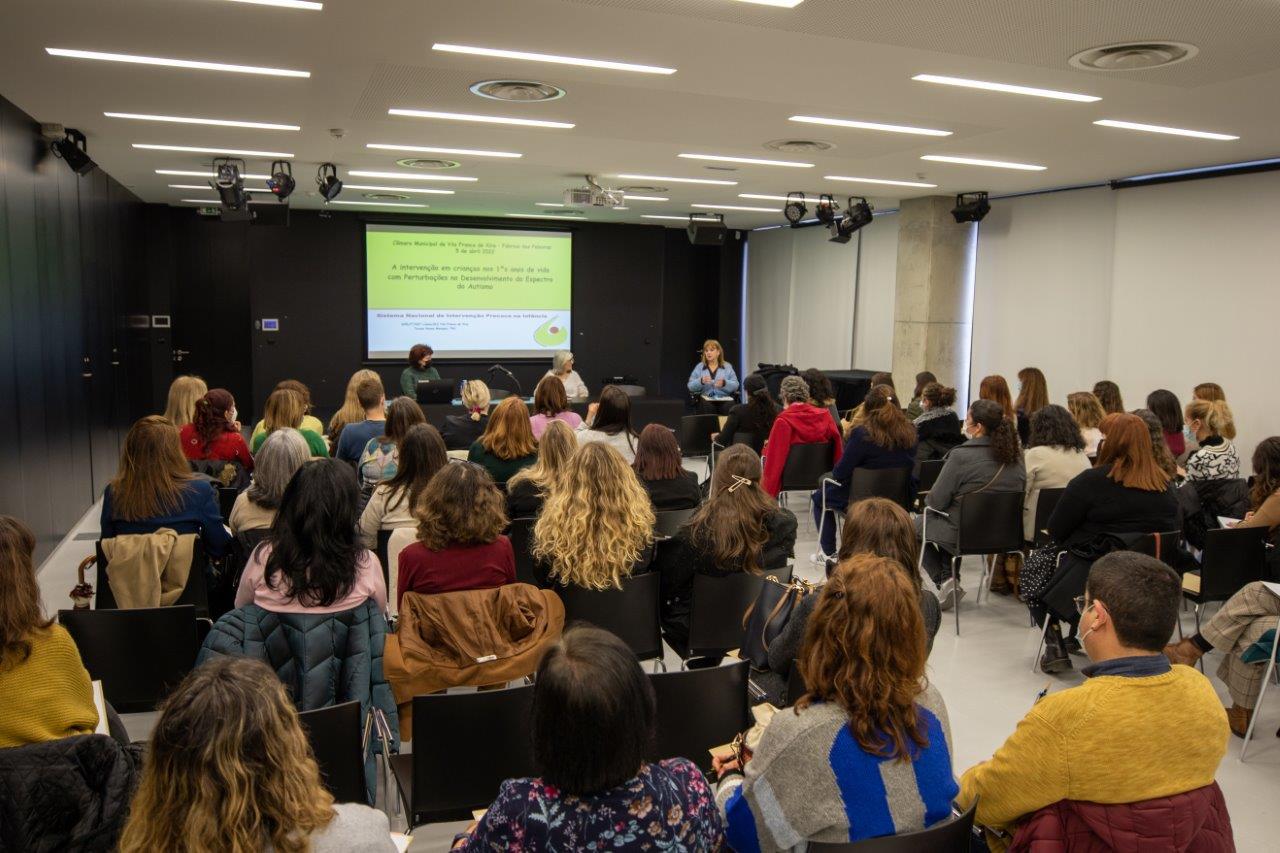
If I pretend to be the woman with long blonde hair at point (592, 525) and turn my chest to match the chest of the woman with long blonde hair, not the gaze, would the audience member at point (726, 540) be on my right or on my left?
on my right

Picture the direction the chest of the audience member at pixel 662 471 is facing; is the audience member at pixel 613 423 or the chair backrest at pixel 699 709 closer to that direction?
the audience member

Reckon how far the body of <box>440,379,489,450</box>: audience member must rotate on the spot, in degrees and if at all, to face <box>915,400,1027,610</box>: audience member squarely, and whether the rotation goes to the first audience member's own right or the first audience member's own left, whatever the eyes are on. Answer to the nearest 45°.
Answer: approximately 135° to the first audience member's own right

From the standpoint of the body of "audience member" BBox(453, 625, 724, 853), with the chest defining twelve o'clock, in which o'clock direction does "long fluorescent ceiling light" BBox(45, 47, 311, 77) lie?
The long fluorescent ceiling light is roughly at 11 o'clock from the audience member.

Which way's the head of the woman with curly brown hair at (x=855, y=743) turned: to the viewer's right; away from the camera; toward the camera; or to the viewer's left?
away from the camera

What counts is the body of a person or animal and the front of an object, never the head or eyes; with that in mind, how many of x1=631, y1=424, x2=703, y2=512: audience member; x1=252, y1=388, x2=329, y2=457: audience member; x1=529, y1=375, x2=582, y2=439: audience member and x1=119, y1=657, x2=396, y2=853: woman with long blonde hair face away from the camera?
4

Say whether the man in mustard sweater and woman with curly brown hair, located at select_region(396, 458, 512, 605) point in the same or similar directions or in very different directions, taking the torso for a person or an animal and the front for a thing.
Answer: same or similar directions

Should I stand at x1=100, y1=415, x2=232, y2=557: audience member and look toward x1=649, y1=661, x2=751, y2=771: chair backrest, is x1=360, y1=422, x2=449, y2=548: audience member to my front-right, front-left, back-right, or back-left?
front-left

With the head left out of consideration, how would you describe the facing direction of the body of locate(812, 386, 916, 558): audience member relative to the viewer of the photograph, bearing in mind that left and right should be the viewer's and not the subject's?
facing away from the viewer and to the left of the viewer

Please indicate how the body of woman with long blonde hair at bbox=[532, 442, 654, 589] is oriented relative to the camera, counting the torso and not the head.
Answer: away from the camera

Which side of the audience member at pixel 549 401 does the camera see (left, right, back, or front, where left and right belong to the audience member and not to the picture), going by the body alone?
back

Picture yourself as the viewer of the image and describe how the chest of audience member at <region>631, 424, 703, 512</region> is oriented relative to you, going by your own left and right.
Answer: facing away from the viewer

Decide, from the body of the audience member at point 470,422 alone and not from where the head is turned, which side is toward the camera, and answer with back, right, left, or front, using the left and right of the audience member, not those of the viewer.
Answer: back

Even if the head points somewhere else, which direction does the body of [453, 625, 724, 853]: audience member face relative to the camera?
away from the camera

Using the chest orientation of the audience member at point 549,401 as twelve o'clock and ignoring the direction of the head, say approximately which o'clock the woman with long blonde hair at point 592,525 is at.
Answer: The woman with long blonde hair is roughly at 6 o'clock from the audience member.
